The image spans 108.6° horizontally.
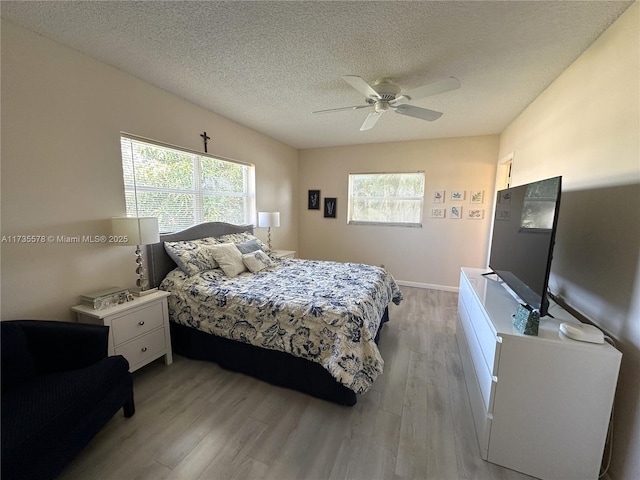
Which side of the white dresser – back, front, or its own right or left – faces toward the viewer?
left

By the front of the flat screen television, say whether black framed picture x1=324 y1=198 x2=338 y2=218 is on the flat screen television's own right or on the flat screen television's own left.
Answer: on the flat screen television's own right

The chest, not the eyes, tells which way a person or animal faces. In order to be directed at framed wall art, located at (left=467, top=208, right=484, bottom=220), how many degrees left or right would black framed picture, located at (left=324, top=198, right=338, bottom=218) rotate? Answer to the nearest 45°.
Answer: approximately 90° to its left

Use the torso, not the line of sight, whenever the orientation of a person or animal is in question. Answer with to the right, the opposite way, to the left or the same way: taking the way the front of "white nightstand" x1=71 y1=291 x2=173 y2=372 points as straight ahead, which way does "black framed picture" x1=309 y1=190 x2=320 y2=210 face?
to the right

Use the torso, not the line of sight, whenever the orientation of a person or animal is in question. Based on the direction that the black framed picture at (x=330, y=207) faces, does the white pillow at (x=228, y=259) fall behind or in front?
in front

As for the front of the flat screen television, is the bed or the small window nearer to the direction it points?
the bed

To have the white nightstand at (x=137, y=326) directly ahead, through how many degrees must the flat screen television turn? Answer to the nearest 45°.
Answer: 0° — it already faces it

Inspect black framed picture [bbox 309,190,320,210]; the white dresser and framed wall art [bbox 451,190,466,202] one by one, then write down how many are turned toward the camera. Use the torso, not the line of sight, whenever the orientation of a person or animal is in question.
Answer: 2

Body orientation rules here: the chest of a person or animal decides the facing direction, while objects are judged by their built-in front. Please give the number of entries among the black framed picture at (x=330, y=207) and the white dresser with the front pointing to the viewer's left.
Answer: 1

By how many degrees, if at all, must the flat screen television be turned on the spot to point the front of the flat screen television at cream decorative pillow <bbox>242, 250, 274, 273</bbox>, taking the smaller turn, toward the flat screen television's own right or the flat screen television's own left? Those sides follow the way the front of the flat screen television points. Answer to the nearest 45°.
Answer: approximately 45° to the flat screen television's own right
